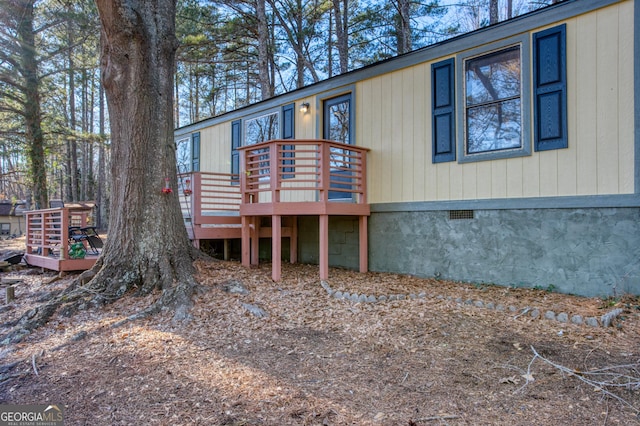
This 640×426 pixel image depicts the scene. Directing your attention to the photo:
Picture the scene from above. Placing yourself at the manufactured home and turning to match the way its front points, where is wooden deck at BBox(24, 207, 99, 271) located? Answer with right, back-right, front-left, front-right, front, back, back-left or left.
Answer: front-right

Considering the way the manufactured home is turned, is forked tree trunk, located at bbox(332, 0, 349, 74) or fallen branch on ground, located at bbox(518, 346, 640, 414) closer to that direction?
the fallen branch on ground

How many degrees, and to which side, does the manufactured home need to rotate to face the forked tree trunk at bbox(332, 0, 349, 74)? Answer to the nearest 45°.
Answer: approximately 135° to its right

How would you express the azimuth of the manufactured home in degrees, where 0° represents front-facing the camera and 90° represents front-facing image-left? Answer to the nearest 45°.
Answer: approximately 45°

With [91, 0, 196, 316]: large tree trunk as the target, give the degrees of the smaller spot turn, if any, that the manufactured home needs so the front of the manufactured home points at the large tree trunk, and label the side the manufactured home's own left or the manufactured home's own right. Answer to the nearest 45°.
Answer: approximately 45° to the manufactured home's own right

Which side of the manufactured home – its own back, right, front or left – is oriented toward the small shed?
right

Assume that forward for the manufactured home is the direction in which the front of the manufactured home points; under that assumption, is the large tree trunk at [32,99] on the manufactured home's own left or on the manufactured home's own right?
on the manufactured home's own right
